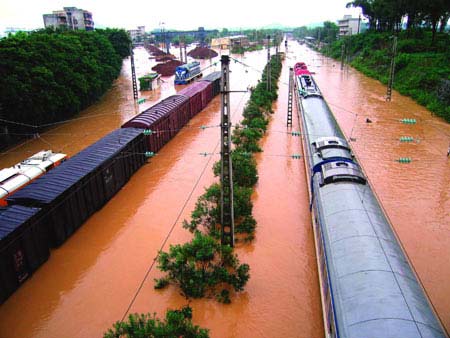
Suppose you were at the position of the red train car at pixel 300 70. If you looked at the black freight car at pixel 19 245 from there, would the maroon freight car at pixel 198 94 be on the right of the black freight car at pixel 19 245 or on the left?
right

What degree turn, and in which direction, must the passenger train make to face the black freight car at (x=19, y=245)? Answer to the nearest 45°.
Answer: approximately 90° to its left

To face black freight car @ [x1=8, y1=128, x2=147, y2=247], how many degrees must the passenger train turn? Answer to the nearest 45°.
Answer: approximately 90° to its left

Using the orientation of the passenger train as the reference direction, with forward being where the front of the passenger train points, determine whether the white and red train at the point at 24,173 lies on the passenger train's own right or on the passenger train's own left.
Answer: on the passenger train's own left

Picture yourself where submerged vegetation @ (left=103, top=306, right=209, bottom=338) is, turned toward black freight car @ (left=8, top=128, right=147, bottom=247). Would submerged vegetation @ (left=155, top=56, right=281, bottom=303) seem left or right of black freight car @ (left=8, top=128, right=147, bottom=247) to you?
right

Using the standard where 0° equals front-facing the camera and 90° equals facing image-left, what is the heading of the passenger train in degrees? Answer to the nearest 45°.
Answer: approximately 180°

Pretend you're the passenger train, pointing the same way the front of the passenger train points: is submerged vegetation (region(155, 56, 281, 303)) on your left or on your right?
on your left

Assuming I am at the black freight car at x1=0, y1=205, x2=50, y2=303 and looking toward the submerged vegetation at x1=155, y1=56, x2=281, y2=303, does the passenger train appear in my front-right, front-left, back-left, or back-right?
front-right

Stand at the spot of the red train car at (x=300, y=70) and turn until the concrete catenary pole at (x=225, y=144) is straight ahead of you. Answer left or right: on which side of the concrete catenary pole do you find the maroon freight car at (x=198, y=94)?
right

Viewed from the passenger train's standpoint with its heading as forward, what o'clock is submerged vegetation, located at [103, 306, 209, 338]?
The submerged vegetation is roughly at 8 o'clock from the passenger train.

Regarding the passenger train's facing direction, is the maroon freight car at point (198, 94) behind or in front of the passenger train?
in front
